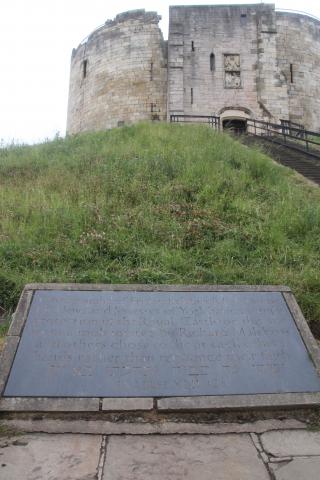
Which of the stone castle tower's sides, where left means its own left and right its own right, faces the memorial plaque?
front

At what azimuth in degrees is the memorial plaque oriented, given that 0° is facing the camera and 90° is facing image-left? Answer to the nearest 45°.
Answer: approximately 0°

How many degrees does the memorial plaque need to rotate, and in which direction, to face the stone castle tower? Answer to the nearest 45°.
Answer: approximately 180°

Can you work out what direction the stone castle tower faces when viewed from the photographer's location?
facing the viewer

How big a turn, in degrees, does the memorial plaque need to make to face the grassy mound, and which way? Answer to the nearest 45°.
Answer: approximately 180°

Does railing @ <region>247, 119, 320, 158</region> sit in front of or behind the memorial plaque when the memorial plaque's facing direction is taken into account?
behind

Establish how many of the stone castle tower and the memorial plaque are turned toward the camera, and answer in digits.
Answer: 2
